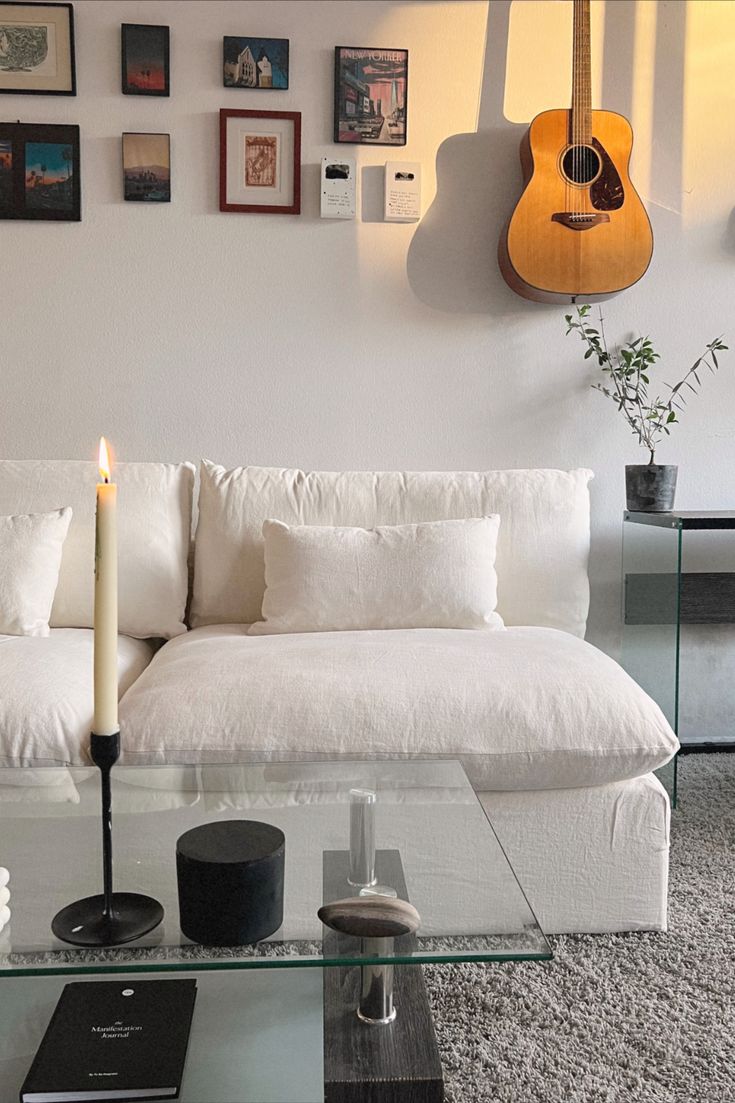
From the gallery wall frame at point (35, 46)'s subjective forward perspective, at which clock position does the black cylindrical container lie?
The black cylindrical container is roughly at 12 o'clock from the gallery wall frame.

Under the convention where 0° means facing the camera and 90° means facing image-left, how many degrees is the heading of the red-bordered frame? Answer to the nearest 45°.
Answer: approximately 0°

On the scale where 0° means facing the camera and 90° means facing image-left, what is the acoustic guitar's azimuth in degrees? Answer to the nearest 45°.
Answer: approximately 0°

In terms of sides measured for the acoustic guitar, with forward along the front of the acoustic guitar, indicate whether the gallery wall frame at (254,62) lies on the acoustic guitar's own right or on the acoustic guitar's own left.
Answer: on the acoustic guitar's own right

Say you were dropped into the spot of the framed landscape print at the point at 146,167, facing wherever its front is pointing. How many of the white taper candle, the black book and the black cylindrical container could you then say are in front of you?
3

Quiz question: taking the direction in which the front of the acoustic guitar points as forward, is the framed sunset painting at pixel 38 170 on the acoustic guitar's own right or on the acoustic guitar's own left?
on the acoustic guitar's own right

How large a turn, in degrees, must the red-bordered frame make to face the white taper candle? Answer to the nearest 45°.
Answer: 0° — it already faces it

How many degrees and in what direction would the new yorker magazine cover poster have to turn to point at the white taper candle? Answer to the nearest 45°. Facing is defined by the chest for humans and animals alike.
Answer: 0° — it already faces it

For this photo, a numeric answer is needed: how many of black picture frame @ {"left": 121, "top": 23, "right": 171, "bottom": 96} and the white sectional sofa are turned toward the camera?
2
